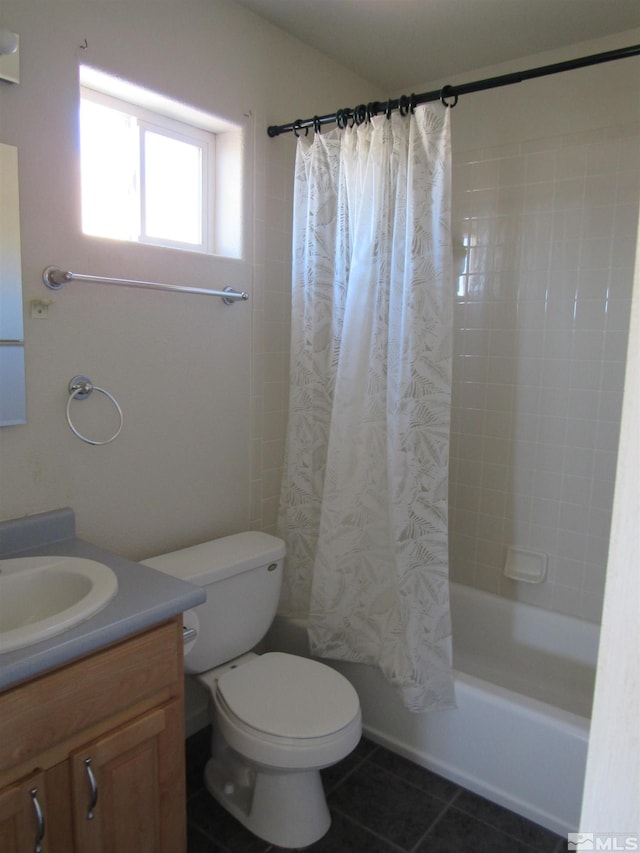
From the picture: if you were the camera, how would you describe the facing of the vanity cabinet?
facing the viewer and to the right of the viewer

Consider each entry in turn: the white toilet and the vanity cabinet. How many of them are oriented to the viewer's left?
0

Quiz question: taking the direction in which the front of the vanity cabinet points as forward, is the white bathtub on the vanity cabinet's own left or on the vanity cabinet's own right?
on the vanity cabinet's own left

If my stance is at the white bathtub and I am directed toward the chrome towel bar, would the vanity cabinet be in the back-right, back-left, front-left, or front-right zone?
front-left

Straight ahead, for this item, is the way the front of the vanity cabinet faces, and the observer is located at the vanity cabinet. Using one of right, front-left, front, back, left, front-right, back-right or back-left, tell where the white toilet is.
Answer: left

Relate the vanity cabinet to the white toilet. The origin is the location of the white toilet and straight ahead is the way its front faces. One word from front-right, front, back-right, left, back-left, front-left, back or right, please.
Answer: right
